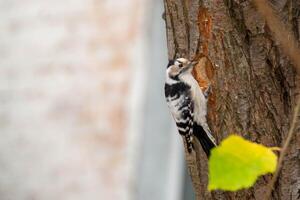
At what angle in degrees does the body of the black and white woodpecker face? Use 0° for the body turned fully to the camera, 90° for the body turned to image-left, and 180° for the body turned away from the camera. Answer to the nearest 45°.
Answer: approximately 270°

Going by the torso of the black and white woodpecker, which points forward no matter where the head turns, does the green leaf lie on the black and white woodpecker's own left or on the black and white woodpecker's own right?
on the black and white woodpecker's own right
